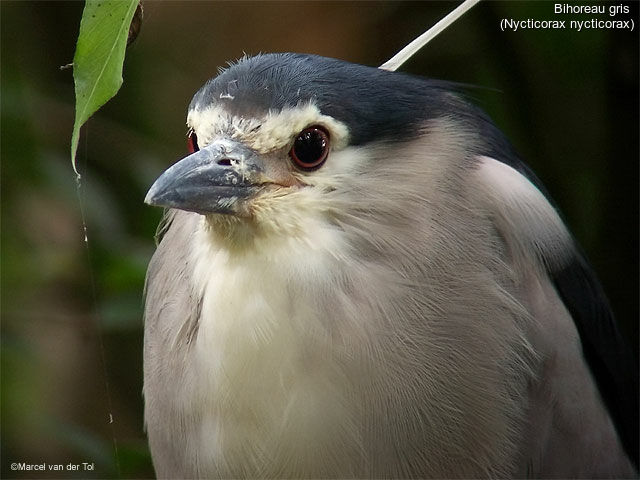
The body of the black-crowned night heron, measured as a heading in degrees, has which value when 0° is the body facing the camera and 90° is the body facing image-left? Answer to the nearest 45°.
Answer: approximately 45°
